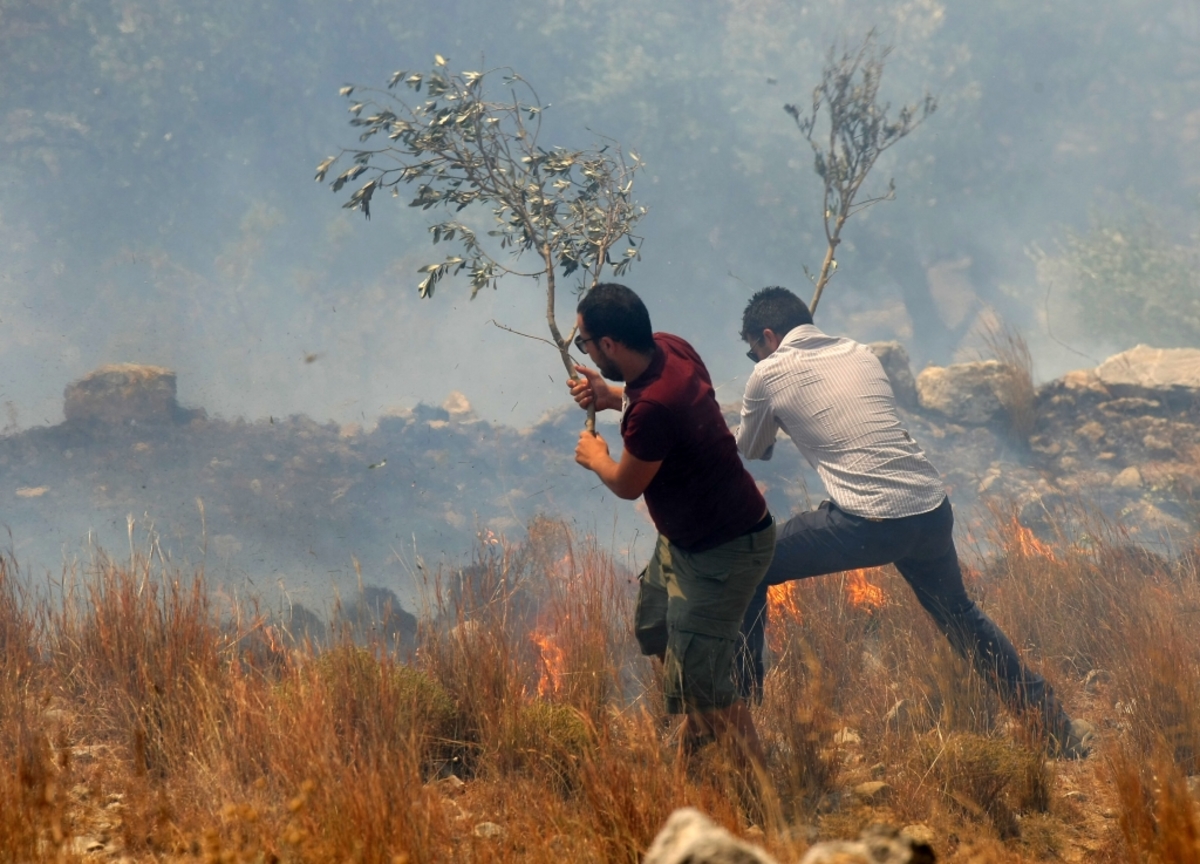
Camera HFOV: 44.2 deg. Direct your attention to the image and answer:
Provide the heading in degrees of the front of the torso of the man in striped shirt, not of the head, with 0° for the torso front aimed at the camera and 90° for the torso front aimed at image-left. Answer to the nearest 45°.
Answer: approximately 135°

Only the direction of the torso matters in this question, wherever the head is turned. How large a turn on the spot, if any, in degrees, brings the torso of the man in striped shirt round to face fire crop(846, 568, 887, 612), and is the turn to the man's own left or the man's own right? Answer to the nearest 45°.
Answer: approximately 45° to the man's own right

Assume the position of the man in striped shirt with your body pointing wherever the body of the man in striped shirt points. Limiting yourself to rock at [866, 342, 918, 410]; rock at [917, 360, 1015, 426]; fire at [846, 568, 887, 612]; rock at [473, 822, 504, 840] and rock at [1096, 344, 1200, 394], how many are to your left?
1

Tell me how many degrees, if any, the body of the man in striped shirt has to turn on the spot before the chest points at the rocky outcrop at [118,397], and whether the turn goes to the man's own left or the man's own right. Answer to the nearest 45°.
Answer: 0° — they already face it

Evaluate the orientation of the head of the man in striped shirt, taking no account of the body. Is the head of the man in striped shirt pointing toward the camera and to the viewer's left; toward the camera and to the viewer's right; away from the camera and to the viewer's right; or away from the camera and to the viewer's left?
away from the camera and to the viewer's left

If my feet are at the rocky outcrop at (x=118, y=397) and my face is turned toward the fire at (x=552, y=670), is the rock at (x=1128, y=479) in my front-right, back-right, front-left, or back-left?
front-left

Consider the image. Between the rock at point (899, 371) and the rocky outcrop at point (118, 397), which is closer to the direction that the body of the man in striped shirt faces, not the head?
the rocky outcrop

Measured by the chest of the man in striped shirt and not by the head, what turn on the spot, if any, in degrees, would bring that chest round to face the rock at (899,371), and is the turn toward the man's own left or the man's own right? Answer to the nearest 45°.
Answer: approximately 45° to the man's own right

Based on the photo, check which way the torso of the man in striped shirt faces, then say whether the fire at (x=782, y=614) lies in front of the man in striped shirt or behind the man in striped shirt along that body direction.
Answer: in front

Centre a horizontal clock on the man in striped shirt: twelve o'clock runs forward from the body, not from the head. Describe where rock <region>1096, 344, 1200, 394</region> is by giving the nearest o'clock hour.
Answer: The rock is roughly at 2 o'clock from the man in striped shirt.

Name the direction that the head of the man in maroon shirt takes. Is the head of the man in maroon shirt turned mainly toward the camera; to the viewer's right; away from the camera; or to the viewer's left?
to the viewer's left

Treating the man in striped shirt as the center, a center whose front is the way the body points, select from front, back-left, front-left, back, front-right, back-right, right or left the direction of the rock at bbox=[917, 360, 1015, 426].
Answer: front-right
